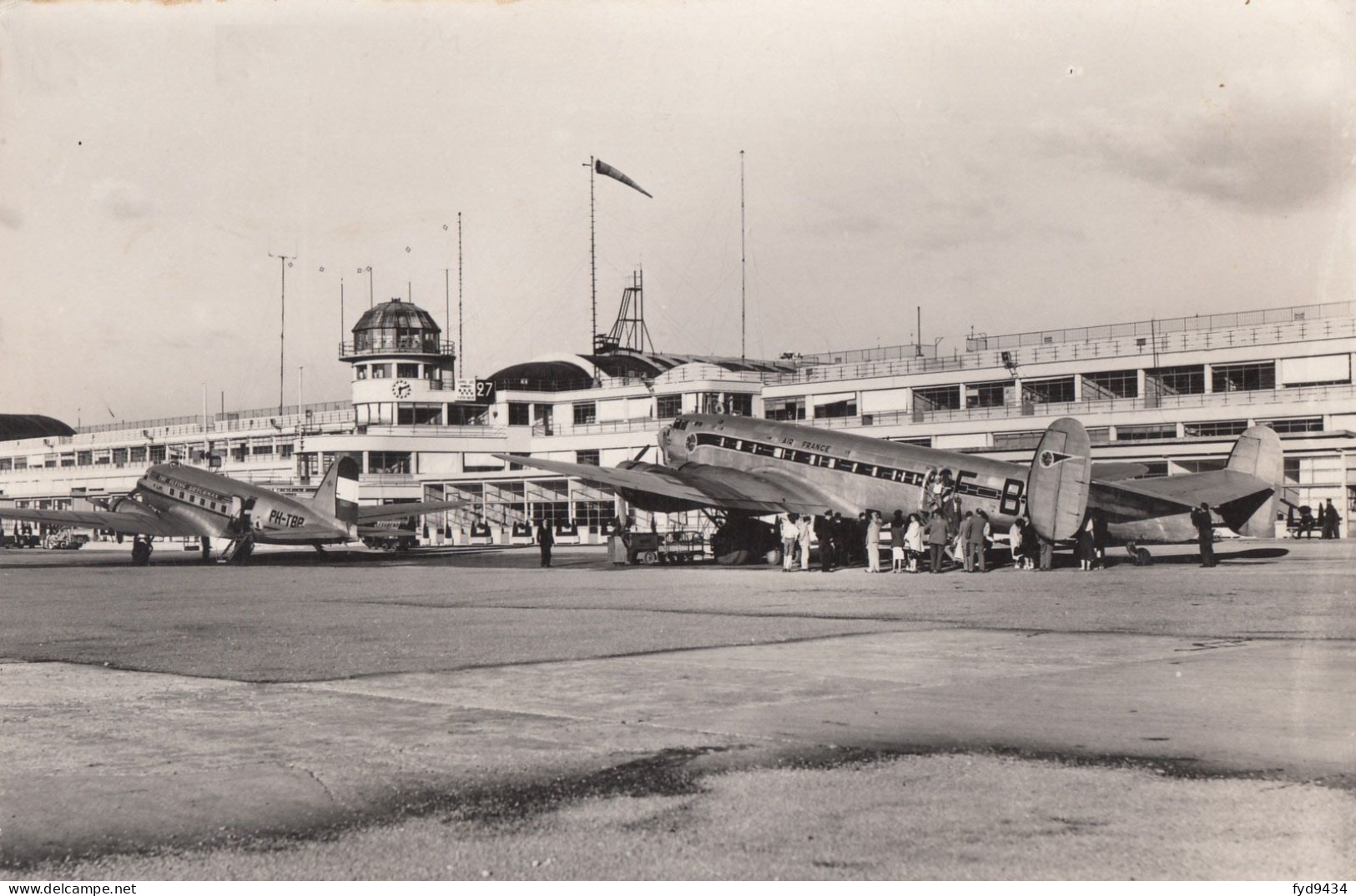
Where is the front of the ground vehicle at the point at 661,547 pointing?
to the viewer's left

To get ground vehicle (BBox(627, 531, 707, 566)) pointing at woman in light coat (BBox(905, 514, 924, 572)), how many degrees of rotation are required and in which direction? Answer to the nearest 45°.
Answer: approximately 135° to its left

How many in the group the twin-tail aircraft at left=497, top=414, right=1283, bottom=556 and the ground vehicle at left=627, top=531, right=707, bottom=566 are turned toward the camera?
0

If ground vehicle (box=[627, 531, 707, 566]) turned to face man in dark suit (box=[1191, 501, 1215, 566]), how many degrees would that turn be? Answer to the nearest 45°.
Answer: approximately 135° to its left

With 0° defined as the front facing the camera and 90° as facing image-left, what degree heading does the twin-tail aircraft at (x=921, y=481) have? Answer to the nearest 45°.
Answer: approximately 135°

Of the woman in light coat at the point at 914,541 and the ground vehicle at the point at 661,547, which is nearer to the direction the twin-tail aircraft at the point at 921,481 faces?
the ground vehicle
